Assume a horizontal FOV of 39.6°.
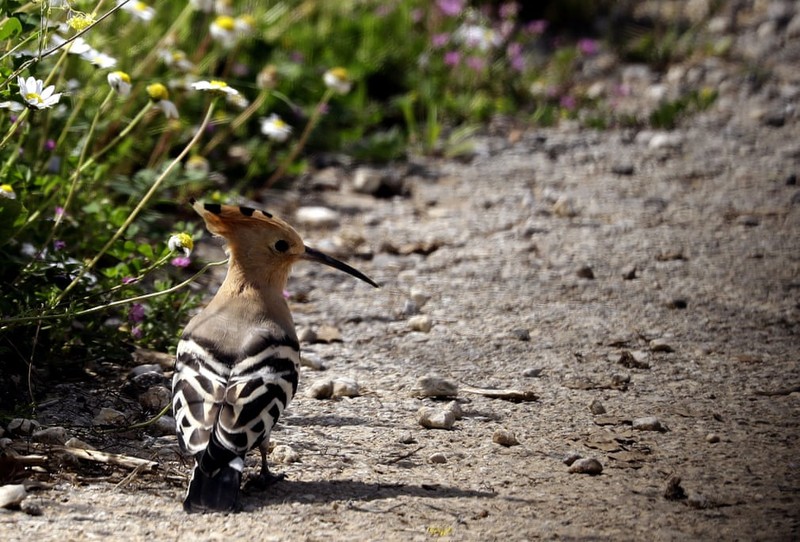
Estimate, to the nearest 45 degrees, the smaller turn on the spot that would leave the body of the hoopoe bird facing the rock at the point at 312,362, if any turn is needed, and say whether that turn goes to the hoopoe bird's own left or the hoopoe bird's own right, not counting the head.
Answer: approximately 45° to the hoopoe bird's own left

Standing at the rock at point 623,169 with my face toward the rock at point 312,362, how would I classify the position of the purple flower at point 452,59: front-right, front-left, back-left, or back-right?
back-right

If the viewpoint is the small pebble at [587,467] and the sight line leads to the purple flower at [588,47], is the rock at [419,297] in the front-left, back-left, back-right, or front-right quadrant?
front-left

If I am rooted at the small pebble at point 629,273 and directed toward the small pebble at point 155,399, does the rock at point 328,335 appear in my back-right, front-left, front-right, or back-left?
front-right

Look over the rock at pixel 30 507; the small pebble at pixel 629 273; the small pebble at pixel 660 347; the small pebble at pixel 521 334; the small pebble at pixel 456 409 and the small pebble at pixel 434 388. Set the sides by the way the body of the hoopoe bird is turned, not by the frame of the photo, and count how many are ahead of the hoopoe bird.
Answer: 5

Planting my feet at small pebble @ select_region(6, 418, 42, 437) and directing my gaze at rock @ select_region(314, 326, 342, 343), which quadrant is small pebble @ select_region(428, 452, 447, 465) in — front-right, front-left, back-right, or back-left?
front-right

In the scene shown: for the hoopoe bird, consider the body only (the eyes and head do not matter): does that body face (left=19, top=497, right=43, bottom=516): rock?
no

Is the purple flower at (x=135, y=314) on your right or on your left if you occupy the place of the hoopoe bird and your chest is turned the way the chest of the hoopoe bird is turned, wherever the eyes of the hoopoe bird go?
on your left

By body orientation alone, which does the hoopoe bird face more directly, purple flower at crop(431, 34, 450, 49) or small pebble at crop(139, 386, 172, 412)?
the purple flower

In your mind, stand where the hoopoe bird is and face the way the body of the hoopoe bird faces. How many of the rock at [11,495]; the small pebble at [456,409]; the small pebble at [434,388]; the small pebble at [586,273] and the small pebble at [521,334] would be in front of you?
4

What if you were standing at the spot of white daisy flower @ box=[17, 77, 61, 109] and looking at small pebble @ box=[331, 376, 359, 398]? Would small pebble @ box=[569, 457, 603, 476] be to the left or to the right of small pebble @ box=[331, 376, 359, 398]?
right

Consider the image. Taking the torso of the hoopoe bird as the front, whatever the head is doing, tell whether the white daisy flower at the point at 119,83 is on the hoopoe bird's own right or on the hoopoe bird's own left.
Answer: on the hoopoe bird's own left

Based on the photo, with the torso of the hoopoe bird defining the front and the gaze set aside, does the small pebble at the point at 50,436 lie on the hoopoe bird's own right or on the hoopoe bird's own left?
on the hoopoe bird's own left

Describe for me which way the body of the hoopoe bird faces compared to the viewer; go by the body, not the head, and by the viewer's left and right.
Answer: facing away from the viewer and to the right of the viewer

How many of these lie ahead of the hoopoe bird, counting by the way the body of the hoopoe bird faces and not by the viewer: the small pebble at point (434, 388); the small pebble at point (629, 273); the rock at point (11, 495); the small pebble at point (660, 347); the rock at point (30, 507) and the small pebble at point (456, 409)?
4

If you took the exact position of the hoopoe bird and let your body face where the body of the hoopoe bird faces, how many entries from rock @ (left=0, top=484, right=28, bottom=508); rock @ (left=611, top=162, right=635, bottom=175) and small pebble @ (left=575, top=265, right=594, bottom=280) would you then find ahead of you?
2

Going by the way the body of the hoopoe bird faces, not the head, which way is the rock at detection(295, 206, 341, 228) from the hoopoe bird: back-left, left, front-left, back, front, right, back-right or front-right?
front-left

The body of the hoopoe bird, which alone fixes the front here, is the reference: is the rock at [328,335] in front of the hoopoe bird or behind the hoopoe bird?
in front

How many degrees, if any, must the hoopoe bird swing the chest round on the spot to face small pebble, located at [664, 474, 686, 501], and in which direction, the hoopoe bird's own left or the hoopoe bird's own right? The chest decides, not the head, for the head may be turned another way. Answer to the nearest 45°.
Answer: approximately 45° to the hoopoe bird's own right

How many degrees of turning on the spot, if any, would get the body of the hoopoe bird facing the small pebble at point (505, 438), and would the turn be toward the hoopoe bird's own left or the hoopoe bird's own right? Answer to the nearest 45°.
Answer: approximately 45° to the hoopoe bird's own right

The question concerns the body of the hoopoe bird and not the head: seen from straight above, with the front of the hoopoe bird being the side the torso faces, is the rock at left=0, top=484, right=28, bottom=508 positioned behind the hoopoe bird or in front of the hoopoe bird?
behind

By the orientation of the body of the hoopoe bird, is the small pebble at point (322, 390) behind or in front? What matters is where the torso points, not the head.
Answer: in front

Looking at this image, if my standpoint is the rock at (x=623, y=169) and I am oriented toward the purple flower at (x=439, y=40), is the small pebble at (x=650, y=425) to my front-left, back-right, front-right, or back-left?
back-left
